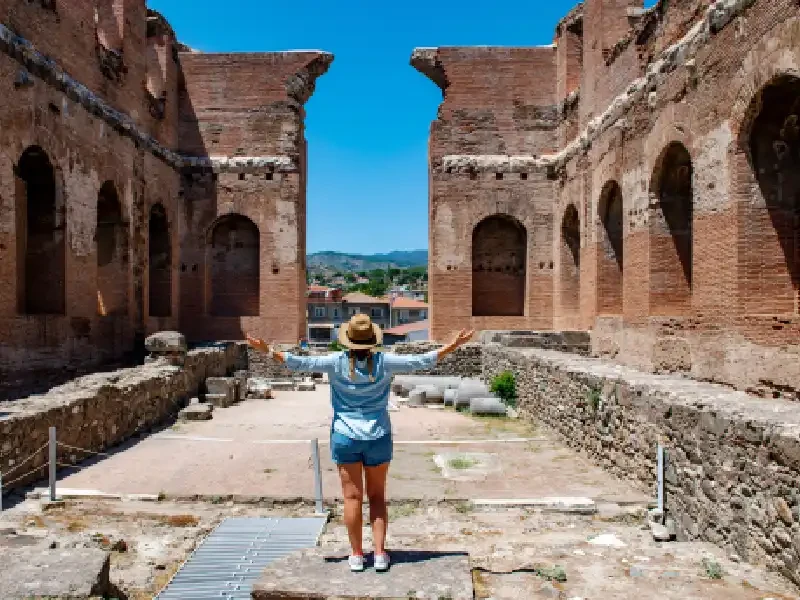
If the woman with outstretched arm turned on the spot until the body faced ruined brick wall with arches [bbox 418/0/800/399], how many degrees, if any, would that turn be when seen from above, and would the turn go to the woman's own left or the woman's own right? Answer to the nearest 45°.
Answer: approximately 45° to the woman's own right

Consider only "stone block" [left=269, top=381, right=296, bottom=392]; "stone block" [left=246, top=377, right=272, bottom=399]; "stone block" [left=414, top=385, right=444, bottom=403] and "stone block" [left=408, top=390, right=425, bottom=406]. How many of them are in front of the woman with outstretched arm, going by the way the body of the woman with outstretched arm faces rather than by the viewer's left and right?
4

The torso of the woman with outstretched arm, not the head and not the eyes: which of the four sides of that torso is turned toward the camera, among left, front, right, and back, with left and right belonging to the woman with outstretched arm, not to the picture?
back

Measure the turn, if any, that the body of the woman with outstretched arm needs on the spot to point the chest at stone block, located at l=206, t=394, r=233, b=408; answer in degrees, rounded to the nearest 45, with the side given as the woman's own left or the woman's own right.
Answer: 0° — they already face it

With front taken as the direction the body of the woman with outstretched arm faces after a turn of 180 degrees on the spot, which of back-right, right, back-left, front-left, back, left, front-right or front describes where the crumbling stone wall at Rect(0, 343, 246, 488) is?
back-right

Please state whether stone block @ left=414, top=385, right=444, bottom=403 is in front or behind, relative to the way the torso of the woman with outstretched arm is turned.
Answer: in front

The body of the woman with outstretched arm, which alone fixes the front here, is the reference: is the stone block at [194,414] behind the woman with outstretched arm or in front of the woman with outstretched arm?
in front

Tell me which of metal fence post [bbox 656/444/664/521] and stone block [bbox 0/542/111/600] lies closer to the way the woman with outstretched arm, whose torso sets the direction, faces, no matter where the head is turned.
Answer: the metal fence post

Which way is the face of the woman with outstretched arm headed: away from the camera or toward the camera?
away from the camera

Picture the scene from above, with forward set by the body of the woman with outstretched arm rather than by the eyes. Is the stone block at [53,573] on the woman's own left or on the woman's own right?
on the woman's own left

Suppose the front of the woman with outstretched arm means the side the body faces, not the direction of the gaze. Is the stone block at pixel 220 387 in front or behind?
in front

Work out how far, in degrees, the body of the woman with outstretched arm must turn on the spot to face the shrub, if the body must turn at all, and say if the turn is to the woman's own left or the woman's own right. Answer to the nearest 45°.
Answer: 0° — they already face it
